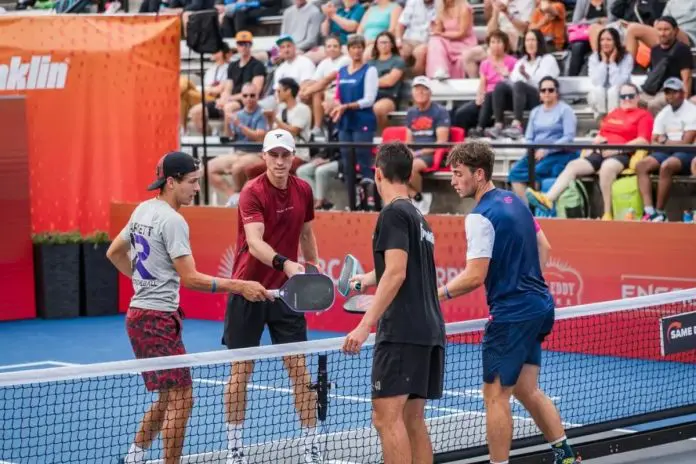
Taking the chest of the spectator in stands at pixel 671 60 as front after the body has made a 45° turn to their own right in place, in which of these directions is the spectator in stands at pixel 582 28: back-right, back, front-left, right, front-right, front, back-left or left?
front-right

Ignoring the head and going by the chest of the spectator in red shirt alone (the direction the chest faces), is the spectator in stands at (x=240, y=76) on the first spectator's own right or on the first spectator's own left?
on the first spectator's own right

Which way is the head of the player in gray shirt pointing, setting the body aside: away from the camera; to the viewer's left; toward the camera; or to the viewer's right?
to the viewer's right

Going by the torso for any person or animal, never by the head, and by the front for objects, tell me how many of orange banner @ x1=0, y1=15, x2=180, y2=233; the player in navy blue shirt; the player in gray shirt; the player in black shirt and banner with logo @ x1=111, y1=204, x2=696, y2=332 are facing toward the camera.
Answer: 2

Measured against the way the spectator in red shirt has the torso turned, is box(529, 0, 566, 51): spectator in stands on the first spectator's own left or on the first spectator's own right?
on the first spectator's own right

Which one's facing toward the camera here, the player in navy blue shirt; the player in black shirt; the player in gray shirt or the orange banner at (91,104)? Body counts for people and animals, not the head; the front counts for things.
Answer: the orange banner

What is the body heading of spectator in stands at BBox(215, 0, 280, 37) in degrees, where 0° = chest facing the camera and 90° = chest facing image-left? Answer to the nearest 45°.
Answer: approximately 45°

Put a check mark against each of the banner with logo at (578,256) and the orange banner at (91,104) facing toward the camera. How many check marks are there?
2

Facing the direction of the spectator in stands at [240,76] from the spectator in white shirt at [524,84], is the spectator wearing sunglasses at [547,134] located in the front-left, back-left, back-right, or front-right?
back-left

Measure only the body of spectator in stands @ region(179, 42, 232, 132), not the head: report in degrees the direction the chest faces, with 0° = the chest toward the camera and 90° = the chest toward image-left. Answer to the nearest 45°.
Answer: approximately 45°
